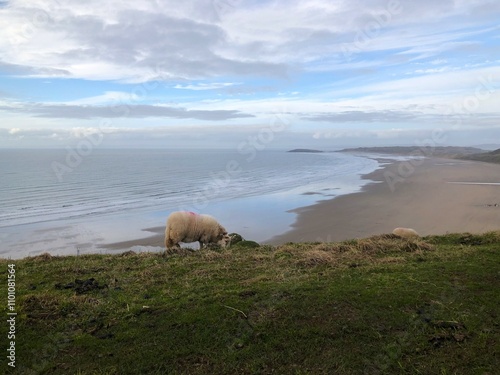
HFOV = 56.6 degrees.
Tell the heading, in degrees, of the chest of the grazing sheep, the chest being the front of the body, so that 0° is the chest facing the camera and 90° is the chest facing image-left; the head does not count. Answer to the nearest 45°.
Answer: approximately 270°
